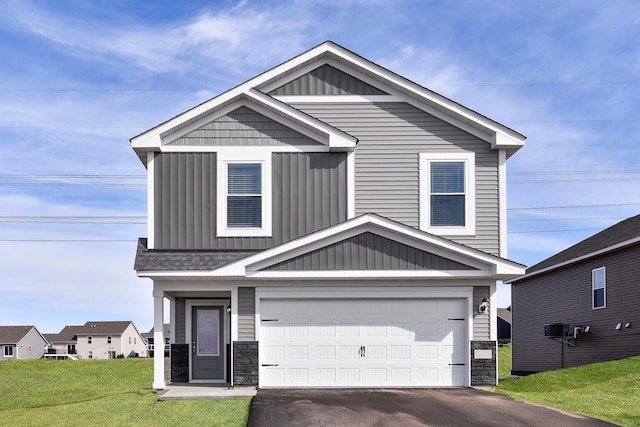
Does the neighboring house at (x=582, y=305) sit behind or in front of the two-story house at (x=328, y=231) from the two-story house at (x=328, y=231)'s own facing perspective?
behind

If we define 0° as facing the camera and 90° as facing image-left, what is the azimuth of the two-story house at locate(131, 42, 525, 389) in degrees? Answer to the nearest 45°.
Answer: approximately 0°
